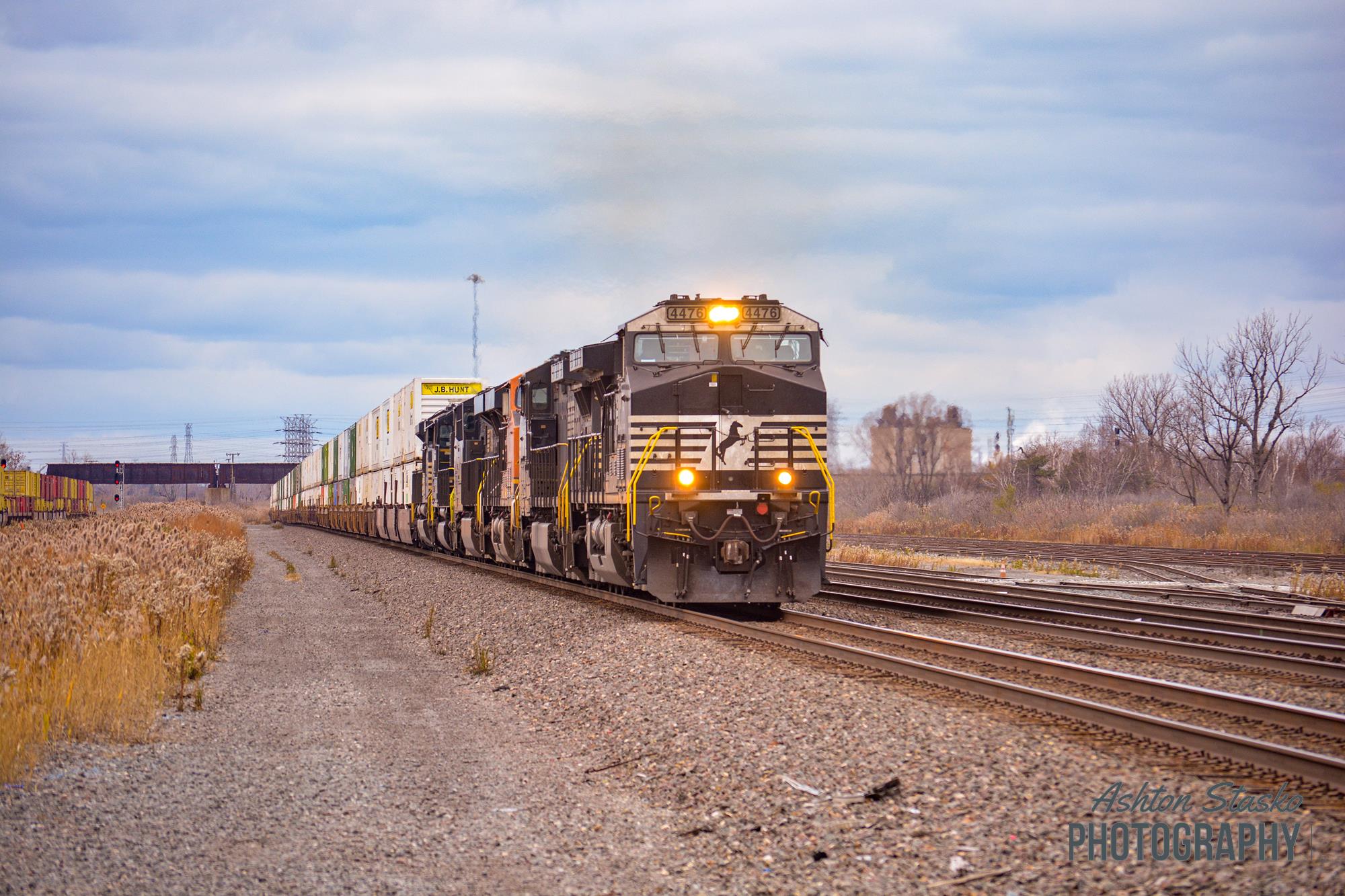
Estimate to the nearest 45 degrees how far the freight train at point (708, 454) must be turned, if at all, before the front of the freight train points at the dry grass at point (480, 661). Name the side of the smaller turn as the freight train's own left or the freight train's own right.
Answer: approximately 45° to the freight train's own right

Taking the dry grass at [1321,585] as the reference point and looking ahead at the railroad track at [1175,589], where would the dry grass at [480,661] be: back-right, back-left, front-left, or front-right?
front-left

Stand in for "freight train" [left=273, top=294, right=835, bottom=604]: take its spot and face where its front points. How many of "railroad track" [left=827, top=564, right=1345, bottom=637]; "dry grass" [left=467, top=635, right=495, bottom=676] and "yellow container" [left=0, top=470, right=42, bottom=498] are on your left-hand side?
1

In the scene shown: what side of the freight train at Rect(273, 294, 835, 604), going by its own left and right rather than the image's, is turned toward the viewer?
front

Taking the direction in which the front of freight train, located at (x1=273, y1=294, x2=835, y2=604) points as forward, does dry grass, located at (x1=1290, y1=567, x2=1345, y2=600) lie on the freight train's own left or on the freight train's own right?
on the freight train's own left

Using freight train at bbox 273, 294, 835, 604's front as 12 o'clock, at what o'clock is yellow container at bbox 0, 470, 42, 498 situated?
The yellow container is roughly at 5 o'clock from the freight train.

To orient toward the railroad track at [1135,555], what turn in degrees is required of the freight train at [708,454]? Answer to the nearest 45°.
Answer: approximately 135° to its left

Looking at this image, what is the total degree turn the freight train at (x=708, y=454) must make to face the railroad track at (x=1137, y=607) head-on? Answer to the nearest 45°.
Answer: approximately 90° to its left
